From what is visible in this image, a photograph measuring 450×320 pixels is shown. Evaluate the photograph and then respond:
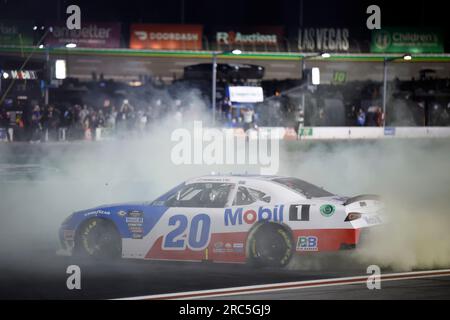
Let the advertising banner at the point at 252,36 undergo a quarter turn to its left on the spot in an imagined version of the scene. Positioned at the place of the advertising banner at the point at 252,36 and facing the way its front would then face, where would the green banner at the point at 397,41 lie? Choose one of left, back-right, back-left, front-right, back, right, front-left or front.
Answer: front

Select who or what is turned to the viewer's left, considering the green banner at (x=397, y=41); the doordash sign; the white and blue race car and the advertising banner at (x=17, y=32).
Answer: the white and blue race car

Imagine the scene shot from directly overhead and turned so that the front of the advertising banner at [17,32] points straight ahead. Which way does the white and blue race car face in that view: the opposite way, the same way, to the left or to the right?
to the right

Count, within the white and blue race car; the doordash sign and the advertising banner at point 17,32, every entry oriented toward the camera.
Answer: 2

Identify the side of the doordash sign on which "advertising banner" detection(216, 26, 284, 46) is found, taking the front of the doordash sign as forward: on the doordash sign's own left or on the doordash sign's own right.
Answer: on the doordash sign's own left

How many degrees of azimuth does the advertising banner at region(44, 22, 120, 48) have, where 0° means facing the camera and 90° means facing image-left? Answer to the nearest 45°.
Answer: approximately 0°

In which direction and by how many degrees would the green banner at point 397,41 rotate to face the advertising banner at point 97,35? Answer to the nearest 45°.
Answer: approximately 45° to its right

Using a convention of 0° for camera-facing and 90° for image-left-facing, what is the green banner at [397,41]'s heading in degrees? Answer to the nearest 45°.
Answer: approximately 0°

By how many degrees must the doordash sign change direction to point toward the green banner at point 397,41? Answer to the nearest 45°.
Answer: approximately 90° to its left

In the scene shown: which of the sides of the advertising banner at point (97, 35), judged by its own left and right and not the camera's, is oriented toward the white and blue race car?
front

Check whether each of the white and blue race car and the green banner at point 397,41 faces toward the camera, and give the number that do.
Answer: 1
